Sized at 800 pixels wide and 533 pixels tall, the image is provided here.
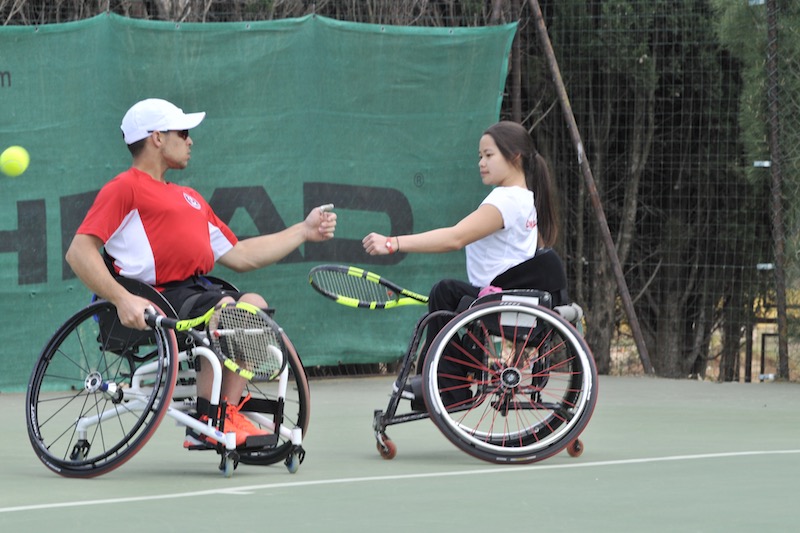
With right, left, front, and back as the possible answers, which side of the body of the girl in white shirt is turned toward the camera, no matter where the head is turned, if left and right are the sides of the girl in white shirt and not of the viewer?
left

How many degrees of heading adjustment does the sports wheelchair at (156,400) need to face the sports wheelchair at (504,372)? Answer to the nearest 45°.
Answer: approximately 45° to its left

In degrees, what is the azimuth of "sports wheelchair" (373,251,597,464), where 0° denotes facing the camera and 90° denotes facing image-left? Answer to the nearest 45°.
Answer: approximately 90°

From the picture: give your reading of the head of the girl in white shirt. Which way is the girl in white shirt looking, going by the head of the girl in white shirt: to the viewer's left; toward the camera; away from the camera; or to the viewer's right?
to the viewer's left

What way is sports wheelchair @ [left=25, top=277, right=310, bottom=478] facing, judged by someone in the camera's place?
facing the viewer and to the right of the viewer

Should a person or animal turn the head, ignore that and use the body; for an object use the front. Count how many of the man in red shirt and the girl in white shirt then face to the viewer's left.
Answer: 1

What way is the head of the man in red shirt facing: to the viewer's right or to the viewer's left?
to the viewer's right

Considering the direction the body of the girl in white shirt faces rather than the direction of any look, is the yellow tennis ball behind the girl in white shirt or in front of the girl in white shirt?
in front

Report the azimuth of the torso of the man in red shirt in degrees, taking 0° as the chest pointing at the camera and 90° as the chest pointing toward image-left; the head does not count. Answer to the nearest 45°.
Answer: approximately 315°

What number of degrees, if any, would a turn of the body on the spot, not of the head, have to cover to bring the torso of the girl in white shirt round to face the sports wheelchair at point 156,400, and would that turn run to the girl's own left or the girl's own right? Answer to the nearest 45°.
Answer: approximately 45° to the girl's own left

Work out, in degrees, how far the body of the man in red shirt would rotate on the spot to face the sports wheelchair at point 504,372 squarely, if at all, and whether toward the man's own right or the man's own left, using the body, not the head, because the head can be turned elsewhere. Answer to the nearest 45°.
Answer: approximately 45° to the man's own left

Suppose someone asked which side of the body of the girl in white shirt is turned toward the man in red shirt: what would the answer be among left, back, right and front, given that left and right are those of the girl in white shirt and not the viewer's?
front

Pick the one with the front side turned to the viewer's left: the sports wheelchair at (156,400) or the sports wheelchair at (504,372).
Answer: the sports wheelchair at (504,372)
